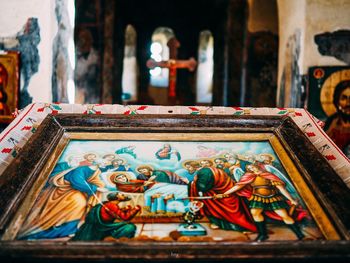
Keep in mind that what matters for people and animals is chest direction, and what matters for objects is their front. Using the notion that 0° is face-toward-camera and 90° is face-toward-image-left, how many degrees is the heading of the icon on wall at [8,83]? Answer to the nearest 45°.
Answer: approximately 0°

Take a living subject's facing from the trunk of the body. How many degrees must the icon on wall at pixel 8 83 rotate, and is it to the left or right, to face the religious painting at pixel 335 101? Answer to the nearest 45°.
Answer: approximately 90° to its left

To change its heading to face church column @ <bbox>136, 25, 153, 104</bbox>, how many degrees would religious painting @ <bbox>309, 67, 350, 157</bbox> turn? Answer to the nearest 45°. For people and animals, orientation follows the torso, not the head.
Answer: approximately 135° to its right

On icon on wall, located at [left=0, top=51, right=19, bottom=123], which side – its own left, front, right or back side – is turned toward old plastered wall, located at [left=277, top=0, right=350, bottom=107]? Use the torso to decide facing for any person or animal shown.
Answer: left

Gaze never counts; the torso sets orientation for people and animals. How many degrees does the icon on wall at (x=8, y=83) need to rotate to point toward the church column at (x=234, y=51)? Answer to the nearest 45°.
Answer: approximately 135° to its left
